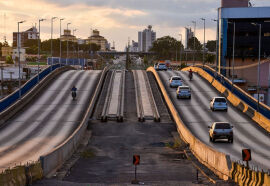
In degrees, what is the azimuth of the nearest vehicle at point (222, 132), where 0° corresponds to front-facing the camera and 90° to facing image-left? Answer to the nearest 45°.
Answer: approximately 180°

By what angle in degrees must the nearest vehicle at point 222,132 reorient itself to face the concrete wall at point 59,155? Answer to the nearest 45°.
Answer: approximately 135° to its left
